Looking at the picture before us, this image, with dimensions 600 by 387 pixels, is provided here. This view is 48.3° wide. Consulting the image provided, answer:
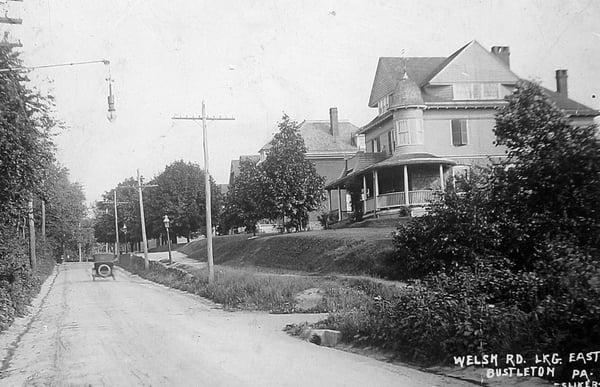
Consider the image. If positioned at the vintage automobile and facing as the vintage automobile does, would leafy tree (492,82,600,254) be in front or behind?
behind

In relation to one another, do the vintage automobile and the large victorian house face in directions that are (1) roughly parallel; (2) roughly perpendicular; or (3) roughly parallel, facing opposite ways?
roughly perpendicular

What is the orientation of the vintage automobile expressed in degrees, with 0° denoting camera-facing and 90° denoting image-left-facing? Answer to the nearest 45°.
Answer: approximately 180°

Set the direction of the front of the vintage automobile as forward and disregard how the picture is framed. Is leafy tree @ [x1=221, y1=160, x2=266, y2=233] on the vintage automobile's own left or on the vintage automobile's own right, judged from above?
on the vintage automobile's own right

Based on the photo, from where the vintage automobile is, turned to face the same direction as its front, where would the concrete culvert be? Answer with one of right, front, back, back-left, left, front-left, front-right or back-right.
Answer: back

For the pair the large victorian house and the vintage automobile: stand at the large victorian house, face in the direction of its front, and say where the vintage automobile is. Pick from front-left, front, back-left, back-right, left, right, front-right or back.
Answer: front-right

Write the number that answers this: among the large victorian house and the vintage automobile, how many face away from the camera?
1

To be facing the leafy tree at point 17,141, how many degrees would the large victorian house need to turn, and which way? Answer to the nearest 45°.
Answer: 0° — it already faces it

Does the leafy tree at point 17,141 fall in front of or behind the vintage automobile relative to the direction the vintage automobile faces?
behind

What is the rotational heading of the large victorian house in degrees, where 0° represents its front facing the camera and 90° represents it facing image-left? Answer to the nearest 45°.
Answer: approximately 45°

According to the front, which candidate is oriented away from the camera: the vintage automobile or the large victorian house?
the vintage automobile

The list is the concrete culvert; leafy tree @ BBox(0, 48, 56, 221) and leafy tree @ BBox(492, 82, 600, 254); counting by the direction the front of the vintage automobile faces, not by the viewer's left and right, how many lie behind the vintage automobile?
3
